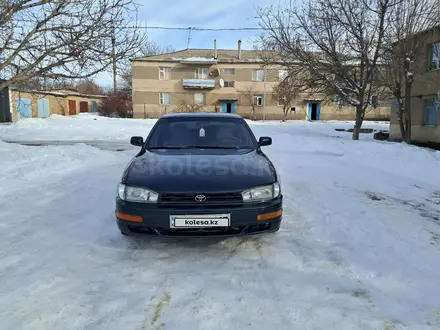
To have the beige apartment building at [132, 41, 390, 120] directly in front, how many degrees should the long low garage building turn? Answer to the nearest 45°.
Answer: approximately 45° to its left

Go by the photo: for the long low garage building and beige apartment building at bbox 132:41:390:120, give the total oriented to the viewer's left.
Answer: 0

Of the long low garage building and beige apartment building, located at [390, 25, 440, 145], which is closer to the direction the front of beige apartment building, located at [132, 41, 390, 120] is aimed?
the beige apartment building

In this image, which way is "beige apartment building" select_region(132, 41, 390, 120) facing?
toward the camera

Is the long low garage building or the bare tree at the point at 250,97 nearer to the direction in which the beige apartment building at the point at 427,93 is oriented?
the long low garage building

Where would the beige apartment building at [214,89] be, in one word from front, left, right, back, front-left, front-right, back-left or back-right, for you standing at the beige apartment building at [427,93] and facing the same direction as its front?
right

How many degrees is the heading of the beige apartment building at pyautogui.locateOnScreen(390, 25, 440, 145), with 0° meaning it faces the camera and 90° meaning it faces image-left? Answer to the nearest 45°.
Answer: approximately 45°

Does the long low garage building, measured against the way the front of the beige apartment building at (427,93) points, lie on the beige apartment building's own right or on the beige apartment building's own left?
on the beige apartment building's own right

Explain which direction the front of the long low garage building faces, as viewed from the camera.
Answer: facing the viewer and to the right of the viewer

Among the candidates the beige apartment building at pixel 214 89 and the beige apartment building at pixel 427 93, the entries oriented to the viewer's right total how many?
0

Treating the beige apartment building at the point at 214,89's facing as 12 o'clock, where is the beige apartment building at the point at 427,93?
the beige apartment building at the point at 427,93 is roughly at 11 o'clock from the beige apartment building at the point at 214,89.
